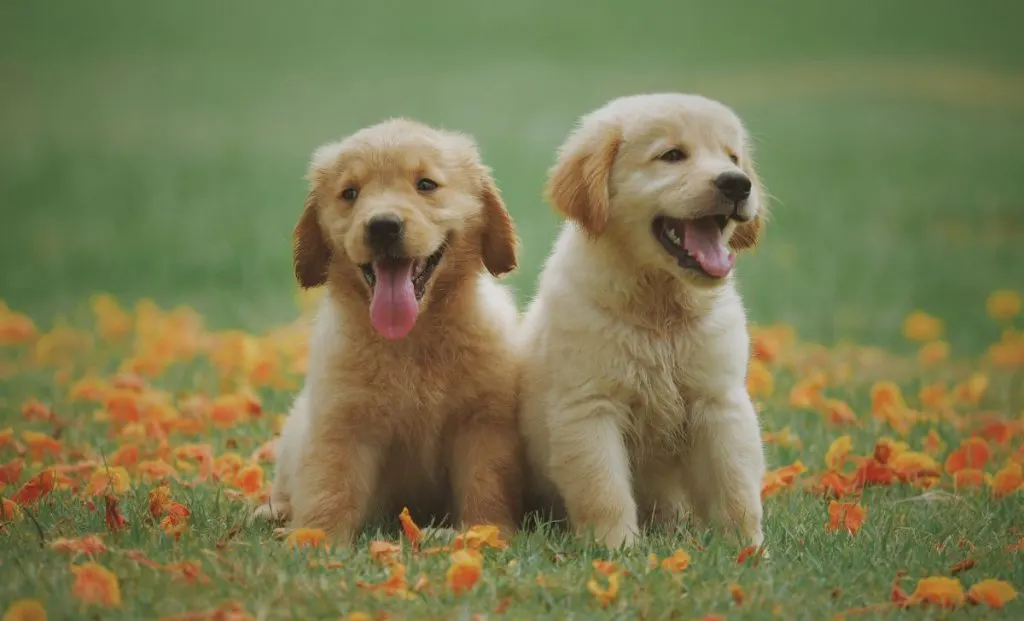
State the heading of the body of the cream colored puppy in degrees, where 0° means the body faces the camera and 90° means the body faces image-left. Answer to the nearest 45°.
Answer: approximately 315°

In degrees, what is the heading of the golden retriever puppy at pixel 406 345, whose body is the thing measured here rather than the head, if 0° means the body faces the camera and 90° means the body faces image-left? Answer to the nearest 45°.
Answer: approximately 0°

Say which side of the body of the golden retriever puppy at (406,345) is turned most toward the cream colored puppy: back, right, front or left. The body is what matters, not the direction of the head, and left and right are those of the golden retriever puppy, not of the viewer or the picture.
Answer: left

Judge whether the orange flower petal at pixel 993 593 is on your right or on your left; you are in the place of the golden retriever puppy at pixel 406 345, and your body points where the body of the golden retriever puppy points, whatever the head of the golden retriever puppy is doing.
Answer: on your left

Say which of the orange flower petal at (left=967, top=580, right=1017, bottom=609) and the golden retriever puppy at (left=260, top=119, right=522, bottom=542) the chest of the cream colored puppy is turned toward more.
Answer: the orange flower petal
